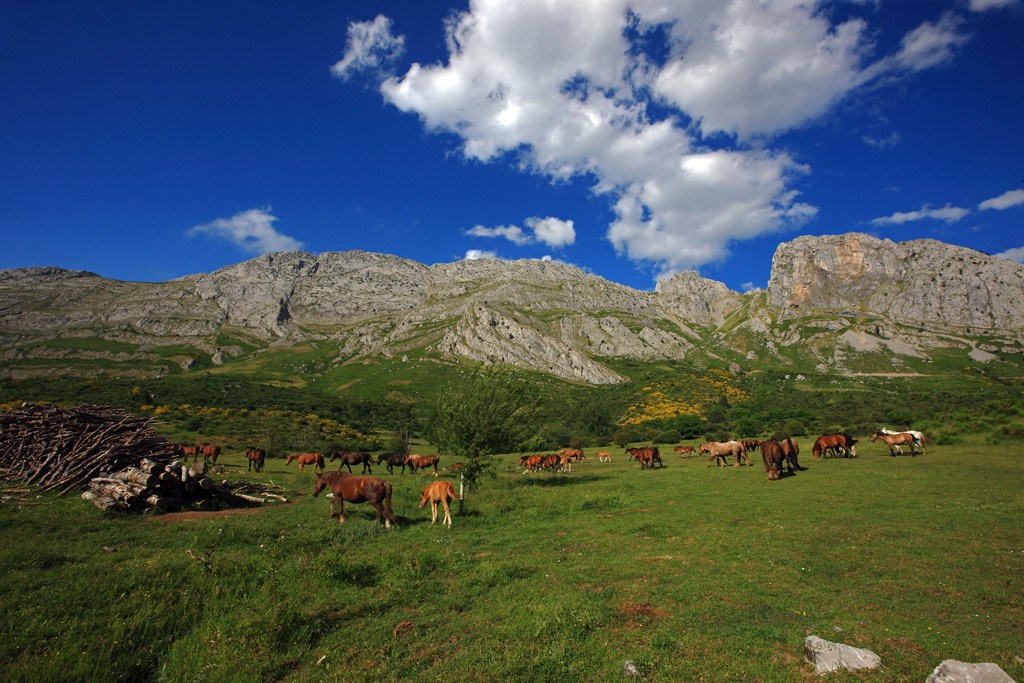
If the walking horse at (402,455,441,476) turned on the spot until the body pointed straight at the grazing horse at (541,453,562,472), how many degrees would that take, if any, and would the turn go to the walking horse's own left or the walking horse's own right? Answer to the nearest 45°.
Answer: approximately 180°

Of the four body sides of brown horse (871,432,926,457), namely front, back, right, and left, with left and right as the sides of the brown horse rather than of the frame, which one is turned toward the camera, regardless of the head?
left

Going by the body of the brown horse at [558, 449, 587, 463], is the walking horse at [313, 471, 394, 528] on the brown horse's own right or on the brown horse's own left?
on the brown horse's own left

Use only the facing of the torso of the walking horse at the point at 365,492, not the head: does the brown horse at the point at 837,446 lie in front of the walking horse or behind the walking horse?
behind

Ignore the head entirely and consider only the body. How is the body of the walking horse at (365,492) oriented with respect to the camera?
to the viewer's left

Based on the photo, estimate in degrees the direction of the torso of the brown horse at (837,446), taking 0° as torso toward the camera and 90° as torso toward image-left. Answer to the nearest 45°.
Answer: approximately 90°

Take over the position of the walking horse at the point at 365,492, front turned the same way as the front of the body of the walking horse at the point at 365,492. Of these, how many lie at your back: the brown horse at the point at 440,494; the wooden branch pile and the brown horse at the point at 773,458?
2

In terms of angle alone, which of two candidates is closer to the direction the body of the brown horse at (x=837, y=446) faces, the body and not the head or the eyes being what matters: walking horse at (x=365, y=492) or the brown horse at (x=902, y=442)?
the walking horse

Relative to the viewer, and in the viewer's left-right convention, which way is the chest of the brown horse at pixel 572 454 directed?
facing to the left of the viewer
